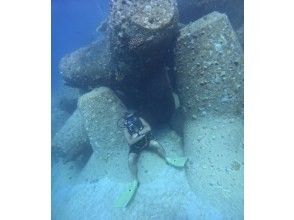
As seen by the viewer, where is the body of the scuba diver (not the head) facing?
toward the camera

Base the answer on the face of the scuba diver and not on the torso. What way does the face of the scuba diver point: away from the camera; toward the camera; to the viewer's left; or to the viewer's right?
toward the camera

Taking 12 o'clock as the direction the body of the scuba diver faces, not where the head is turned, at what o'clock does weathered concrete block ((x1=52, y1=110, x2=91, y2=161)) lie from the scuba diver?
The weathered concrete block is roughly at 4 o'clock from the scuba diver.

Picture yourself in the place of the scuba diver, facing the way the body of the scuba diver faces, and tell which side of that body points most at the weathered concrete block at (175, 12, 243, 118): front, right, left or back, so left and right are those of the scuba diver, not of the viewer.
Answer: left
